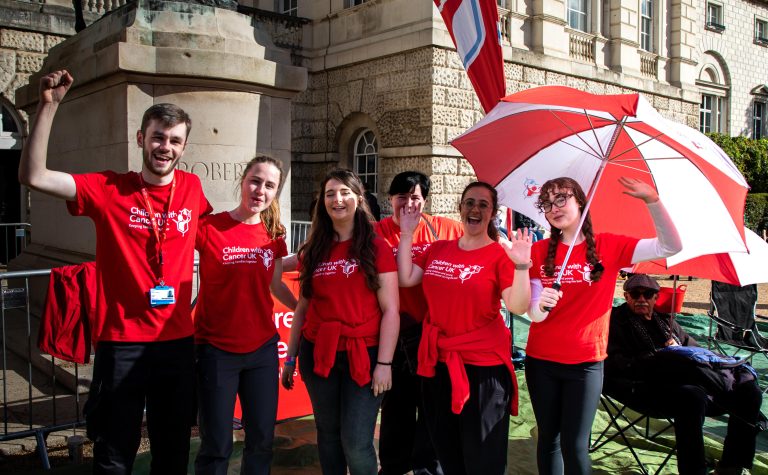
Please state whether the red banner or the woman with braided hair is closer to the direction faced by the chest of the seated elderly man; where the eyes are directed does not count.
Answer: the woman with braided hair

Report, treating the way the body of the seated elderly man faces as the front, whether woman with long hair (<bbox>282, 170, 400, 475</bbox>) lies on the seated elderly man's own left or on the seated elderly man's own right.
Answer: on the seated elderly man's own right

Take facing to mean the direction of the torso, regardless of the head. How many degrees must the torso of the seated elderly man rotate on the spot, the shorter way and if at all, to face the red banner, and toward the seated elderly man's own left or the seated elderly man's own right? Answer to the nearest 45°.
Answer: approximately 135° to the seated elderly man's own right

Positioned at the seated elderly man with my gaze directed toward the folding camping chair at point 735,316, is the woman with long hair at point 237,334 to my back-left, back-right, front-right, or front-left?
back-left

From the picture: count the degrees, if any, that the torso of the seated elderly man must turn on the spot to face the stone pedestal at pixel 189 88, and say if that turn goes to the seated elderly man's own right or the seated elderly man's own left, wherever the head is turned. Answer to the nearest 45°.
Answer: approximately 135° to the seated elderly man's own right

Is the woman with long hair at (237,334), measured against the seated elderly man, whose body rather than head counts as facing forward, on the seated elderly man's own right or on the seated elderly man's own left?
on the seated elderly man's own right
